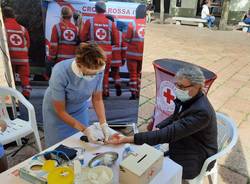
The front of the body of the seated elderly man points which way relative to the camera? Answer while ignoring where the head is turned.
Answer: to the viewer's left

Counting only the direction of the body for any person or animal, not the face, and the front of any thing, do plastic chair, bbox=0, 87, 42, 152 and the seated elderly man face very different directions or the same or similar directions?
very different directions

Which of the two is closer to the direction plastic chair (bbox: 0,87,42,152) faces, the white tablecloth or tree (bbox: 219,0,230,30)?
the white tablecloth

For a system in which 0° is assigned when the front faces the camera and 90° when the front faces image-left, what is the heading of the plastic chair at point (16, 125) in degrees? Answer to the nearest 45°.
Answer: approximately 315°

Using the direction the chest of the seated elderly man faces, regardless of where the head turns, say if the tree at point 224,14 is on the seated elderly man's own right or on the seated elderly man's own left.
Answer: on the seated elderly man's own right

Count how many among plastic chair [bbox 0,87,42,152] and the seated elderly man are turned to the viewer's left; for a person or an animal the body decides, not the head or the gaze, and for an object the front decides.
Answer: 1

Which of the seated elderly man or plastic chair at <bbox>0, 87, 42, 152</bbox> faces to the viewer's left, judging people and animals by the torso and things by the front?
the seated elderly man

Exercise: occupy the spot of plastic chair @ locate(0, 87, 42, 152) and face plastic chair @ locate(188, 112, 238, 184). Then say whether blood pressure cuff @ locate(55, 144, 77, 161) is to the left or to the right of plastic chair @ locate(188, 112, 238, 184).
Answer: right

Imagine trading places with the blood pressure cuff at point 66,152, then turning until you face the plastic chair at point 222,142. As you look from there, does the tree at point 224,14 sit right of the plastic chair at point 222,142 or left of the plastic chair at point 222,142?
left

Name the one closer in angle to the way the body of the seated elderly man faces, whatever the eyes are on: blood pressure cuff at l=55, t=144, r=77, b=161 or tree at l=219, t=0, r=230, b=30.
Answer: the blood pressure cuff

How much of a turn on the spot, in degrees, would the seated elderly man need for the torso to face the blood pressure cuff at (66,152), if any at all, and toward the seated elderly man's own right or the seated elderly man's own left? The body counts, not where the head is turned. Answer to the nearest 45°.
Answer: approximately 45° to the seated elderly man's own left

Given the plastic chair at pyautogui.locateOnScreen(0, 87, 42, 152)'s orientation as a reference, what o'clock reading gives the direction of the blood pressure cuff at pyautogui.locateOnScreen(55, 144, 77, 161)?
The blood pressure cuff is roughly at 1 o'clock from the plastic chair.

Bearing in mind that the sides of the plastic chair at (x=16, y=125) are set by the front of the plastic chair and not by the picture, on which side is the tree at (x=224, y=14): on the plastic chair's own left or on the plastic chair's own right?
on the plastic chair's own left
